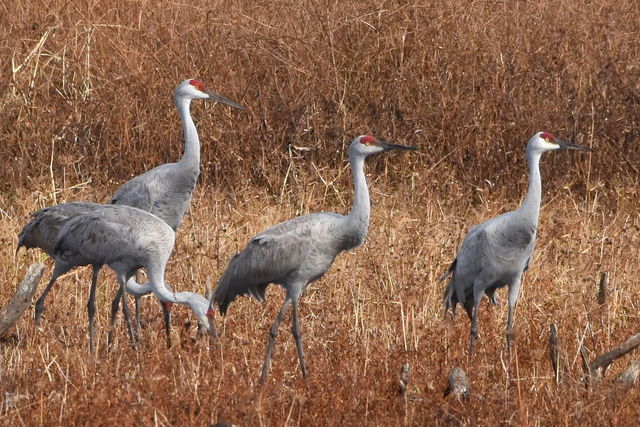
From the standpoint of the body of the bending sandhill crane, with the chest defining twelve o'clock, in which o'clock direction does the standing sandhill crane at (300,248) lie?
The standing sandhill crane is roughly at 1 o'clock from the bending sandhill crane.

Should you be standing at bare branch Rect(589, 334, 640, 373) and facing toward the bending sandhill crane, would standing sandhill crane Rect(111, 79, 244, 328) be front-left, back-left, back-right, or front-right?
front-right

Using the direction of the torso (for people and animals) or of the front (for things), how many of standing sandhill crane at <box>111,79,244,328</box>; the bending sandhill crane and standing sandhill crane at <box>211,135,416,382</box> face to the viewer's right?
3

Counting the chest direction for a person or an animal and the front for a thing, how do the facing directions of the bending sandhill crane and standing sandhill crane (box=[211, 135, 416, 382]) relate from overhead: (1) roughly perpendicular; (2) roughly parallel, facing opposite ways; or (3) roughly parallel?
roughly parallel

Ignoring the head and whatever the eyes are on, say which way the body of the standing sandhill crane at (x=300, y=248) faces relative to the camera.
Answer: to the viewer's right

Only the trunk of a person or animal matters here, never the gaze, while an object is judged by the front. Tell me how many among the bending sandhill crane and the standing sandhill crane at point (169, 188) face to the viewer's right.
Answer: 2

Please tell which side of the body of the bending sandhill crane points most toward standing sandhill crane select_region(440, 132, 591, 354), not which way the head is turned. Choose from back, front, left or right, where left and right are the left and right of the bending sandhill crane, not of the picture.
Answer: front

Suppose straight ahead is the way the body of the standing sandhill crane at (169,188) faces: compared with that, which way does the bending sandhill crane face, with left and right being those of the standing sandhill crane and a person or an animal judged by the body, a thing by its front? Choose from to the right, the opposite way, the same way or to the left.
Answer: the same way

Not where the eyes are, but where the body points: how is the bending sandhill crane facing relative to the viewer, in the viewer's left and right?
facing to the right of the viewer

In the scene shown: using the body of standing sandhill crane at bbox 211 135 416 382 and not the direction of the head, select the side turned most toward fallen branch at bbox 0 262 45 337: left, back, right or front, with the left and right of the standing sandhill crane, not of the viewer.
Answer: back

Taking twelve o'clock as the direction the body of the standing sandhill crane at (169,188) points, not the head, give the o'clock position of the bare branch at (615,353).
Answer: The bare branch is roughly at 2 o'clock from the standing sandhill crane.

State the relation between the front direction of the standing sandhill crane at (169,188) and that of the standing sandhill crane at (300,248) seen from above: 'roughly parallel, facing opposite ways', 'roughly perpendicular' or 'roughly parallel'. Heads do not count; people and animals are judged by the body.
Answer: roughly parallel

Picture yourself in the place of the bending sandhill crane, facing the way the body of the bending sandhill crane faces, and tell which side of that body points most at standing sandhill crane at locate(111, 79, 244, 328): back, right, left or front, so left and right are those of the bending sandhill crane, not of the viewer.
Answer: left

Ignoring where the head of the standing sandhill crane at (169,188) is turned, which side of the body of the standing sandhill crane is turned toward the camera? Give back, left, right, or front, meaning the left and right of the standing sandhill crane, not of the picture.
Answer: right

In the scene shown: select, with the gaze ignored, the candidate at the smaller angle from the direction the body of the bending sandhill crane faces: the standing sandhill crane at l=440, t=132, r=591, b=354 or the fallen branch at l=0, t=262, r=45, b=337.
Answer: the standing sandhill crane

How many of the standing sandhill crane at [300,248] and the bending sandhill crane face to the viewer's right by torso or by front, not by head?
2

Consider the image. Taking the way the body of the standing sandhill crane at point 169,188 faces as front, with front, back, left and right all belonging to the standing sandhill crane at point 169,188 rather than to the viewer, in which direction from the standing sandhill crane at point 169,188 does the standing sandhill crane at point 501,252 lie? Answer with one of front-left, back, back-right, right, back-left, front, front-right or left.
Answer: front-right
